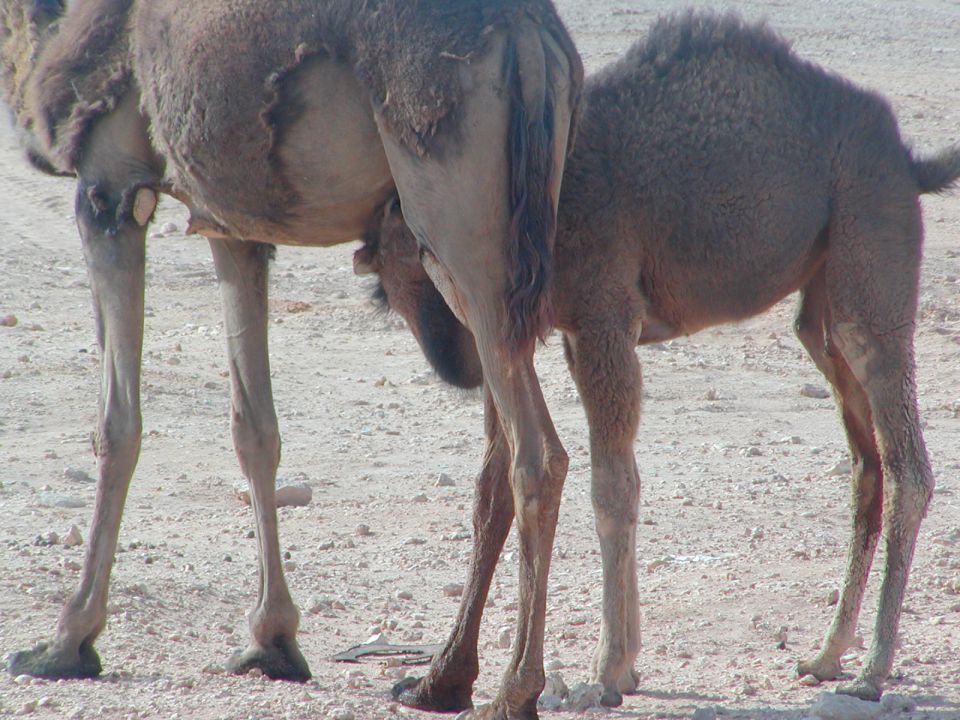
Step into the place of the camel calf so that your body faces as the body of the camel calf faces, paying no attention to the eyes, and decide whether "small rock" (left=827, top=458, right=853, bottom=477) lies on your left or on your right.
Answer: on your right

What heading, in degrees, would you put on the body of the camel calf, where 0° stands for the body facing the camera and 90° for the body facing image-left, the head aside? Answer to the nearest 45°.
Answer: approximately 90°

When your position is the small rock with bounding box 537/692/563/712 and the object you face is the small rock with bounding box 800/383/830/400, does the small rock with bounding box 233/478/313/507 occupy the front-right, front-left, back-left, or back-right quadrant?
front-left

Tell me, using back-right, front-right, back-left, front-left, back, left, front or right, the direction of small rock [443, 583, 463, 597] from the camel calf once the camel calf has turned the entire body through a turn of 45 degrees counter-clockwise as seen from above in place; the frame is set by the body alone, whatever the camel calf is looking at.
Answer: right

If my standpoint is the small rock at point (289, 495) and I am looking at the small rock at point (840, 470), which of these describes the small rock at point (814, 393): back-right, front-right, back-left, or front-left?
front-left

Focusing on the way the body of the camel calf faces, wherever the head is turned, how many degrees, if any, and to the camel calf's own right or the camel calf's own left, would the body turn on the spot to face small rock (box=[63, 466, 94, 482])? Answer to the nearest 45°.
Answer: approximately 45° to the camel calf's own right

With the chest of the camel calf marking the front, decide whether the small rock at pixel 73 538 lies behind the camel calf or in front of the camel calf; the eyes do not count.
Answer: in front

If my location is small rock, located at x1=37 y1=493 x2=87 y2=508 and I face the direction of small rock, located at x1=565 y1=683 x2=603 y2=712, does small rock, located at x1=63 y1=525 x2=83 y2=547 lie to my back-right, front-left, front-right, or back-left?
front-right
